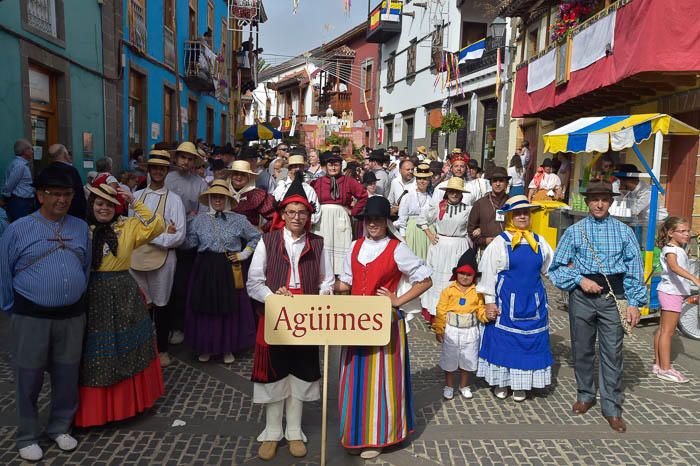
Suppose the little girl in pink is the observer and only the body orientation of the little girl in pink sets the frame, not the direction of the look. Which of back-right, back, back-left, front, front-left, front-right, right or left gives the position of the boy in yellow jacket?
back-right

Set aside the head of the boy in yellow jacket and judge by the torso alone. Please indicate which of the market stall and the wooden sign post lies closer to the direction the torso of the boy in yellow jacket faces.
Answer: the wooden sign post

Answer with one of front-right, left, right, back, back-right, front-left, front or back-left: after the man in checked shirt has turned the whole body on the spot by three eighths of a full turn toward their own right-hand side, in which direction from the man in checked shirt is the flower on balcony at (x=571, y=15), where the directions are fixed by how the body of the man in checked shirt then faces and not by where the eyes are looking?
front-right

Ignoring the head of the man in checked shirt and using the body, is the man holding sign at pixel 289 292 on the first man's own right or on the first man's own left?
on the first man's own right

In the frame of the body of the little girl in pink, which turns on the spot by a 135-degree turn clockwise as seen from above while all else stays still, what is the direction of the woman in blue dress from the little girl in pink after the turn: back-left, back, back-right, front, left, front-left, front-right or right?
front
